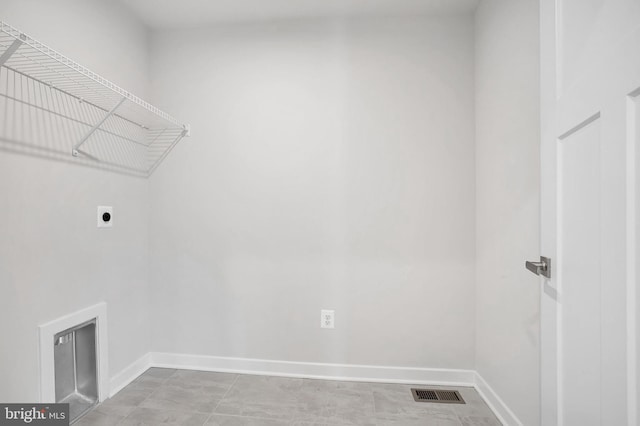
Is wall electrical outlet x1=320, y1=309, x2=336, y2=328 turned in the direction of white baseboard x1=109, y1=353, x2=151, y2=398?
no

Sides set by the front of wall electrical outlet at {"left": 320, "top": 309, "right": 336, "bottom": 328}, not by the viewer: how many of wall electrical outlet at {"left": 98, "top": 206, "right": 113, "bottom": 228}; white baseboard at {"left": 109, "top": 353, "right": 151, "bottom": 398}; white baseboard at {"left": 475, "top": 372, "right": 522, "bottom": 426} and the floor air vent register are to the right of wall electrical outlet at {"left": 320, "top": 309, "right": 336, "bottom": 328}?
2

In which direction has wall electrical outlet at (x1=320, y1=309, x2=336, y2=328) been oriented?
toward the camera

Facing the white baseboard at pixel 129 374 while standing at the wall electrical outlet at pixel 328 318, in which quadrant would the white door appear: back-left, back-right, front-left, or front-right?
back-left

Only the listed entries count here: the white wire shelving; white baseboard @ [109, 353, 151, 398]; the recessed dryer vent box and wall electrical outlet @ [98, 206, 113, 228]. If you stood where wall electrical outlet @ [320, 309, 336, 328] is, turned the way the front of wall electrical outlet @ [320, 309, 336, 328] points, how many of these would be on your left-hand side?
0

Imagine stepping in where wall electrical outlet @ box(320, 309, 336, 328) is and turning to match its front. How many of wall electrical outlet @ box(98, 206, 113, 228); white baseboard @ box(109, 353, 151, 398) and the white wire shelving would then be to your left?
0

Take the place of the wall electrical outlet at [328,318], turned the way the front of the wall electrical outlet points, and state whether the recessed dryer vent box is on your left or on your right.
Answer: on your right

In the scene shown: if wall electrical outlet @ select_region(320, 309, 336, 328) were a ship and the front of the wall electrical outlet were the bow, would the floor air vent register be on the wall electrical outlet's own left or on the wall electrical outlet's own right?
on the wall electrical outlet's own left

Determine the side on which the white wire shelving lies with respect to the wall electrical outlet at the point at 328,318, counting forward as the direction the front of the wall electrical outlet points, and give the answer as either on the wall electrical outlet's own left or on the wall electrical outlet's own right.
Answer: on the wall electrical outlet's own right

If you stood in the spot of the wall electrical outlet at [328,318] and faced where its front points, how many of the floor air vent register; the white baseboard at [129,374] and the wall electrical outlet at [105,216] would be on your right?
2

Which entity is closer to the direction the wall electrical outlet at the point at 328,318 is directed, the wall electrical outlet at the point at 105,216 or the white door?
the white door

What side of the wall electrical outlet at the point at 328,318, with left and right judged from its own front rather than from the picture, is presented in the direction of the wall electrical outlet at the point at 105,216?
right
